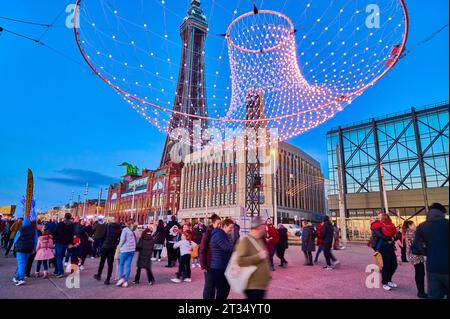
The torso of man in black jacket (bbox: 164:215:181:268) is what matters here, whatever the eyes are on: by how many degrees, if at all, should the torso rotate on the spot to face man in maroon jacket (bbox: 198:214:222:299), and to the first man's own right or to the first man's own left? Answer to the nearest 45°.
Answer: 0° — they already face them
